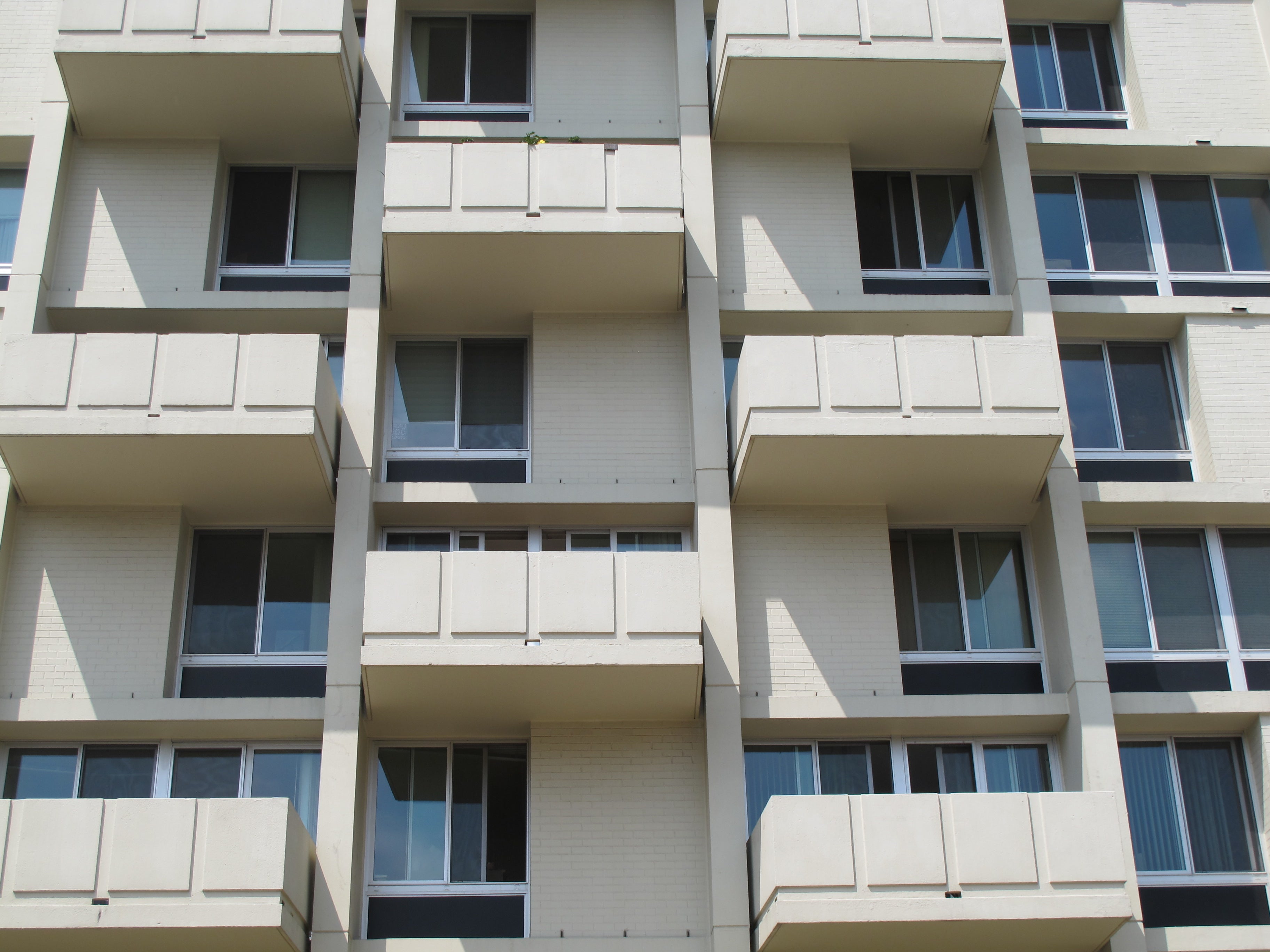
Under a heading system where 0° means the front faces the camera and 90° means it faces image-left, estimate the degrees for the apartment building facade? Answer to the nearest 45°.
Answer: approximately 0°
